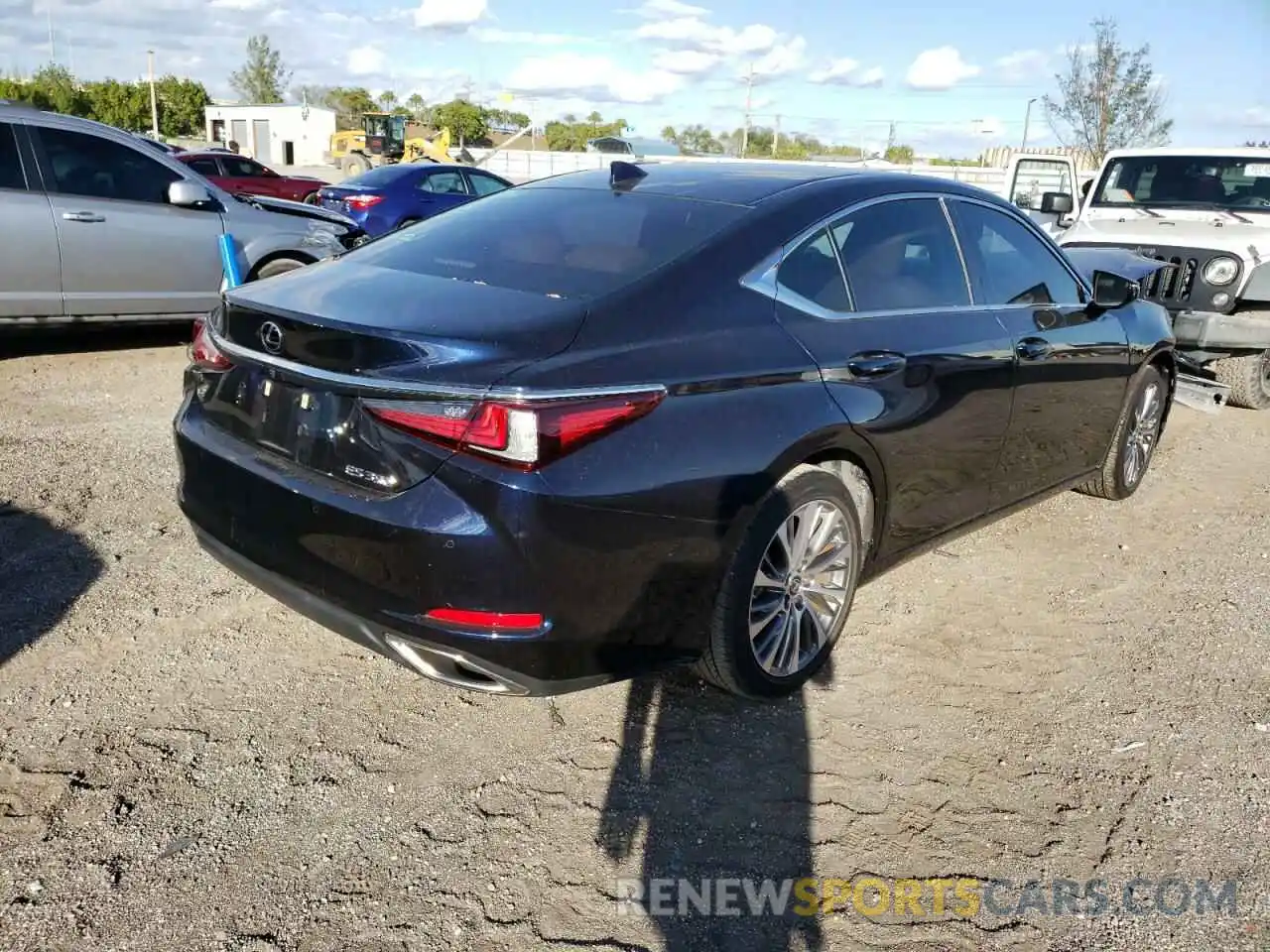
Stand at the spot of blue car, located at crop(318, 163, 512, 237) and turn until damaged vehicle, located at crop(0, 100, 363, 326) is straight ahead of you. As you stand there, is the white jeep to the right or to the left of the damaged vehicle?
left

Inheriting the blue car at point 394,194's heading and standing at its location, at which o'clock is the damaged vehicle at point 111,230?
The damaged vehicle is roughly at 5 o'clock from the blue car.

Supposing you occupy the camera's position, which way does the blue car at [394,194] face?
facing away from the viewer and to the right of the viewer

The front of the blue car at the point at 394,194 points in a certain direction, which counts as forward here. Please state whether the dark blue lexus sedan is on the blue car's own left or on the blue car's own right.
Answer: on the blue car's own right

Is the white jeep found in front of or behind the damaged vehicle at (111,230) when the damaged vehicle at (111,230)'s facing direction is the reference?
in front

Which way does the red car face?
to the viewer's right

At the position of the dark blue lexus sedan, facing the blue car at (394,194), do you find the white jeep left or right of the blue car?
right

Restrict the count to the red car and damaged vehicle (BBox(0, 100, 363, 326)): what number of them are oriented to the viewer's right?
2

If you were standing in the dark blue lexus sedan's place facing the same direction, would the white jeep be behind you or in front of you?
in front

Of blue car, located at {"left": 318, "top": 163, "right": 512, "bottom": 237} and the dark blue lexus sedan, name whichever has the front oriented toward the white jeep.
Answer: the dark blue lexus sedan

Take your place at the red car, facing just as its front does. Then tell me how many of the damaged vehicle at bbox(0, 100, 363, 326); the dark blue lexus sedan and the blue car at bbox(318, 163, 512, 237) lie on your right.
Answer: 3

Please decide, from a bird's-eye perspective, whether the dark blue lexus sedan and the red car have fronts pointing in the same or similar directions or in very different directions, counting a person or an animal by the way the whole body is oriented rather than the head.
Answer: same or similar directions

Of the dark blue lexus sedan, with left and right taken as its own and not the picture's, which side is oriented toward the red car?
left

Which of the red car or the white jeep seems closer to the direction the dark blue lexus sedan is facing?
the white jeep

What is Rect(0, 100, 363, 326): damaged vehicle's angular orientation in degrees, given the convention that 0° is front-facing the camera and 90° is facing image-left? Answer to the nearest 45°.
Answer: approximately 270°

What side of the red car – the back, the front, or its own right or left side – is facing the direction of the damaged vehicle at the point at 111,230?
right

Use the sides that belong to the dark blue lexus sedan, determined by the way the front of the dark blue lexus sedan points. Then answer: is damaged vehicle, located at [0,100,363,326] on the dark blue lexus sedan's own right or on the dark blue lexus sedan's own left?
on the dark blue lexus sedan's own left
